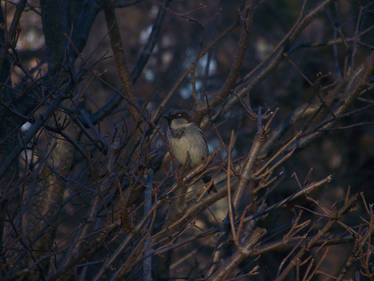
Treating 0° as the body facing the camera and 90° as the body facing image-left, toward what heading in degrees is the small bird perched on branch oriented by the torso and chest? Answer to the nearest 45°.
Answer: approximately 45°
